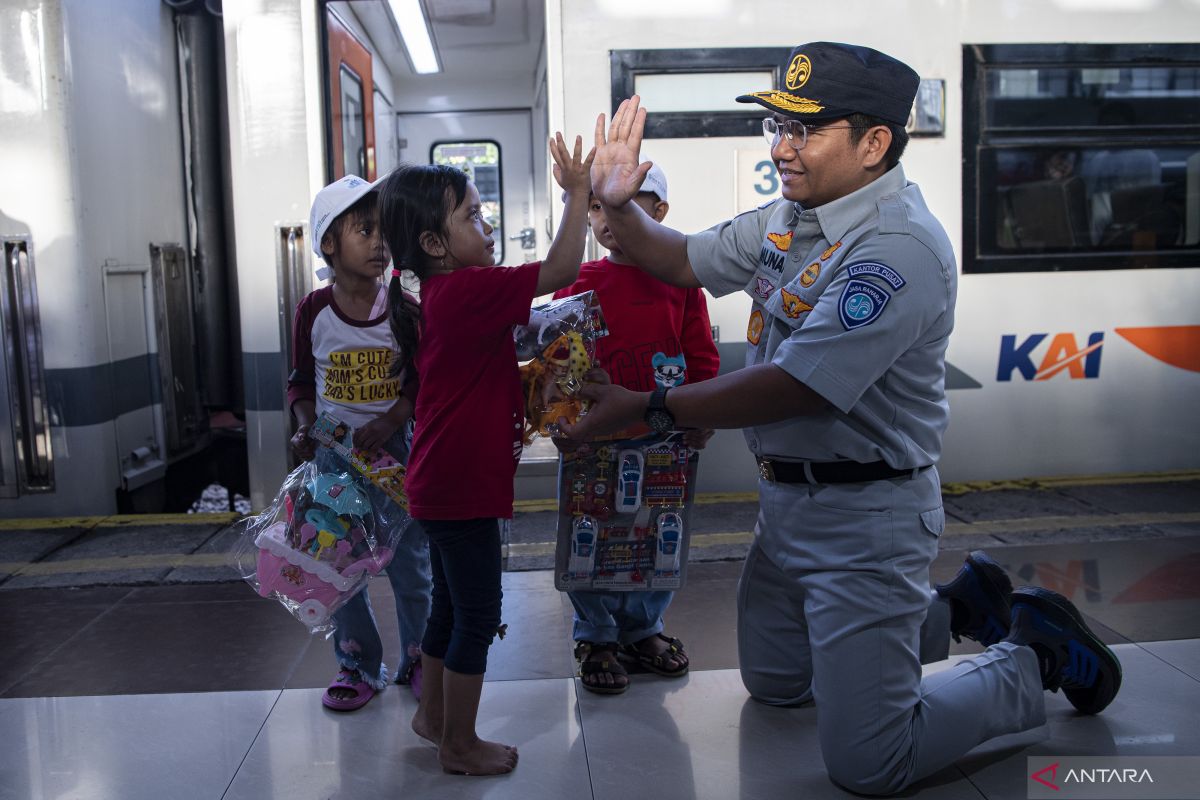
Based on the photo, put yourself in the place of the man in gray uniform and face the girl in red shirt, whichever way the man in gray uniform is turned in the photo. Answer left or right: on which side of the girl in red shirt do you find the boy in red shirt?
right

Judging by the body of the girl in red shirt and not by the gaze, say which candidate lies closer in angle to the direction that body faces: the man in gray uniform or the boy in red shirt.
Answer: the man in gray uniform

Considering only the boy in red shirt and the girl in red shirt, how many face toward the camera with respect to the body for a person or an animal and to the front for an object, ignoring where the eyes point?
1

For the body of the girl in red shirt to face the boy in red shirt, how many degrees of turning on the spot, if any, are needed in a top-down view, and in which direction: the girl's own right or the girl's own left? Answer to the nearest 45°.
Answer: approximately 45° to the girl's own left

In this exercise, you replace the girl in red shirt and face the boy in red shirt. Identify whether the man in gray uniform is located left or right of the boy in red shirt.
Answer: right

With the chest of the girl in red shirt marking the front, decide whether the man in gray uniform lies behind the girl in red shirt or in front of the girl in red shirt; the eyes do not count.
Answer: in front

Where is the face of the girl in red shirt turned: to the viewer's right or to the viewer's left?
to the viewer's right

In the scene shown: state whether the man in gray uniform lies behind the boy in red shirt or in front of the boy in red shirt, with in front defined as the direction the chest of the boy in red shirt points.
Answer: in front

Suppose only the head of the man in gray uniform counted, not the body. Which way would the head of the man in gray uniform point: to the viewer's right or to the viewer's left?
to the viewer's left

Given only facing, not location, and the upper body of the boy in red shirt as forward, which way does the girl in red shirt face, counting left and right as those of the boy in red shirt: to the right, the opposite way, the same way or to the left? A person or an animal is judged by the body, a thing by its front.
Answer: to the left

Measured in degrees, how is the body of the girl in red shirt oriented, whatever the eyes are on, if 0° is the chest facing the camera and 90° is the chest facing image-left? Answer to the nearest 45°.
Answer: approximately 270°

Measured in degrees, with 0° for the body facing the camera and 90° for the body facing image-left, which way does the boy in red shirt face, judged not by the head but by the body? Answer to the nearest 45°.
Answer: approximately 0°
